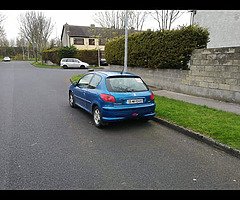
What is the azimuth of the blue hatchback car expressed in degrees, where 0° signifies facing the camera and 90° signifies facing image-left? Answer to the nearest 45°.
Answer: approximately 135°

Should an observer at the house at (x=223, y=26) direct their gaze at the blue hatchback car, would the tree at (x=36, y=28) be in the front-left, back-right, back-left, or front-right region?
back-right

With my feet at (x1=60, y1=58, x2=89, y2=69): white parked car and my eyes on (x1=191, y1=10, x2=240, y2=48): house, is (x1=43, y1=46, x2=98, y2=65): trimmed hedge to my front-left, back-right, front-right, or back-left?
back-left

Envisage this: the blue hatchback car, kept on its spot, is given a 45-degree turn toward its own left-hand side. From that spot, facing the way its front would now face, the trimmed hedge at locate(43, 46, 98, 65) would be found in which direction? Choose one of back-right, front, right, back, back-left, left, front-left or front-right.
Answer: right

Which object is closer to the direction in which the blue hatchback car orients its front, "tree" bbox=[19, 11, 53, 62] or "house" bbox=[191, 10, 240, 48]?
the tree

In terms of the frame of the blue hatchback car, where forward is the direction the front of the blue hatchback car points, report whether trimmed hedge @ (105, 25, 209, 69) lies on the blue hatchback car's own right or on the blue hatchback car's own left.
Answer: on the blue hatchback car's own right

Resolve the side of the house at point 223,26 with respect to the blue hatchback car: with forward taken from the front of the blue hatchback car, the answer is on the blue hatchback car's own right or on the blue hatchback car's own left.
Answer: on the blue hatchback car's own right
